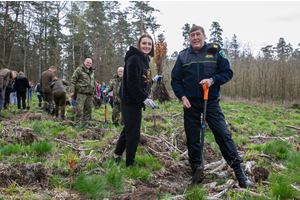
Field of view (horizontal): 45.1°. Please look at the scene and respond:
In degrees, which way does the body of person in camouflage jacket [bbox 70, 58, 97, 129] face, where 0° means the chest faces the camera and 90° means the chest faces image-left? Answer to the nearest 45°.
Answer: approximately 315°

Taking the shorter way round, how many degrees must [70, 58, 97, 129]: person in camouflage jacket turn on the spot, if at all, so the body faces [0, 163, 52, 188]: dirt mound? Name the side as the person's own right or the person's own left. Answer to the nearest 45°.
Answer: approximately 45° to the person's own right

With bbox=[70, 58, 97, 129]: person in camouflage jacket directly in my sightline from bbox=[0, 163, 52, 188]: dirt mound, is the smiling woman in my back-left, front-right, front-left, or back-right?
front-right

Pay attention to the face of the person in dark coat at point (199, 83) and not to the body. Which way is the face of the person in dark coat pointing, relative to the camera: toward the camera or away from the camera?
toward the camera

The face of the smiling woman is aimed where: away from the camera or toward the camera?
toward the camera

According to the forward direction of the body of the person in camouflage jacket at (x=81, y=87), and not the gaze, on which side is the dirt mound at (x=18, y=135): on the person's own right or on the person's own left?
on the person's own right

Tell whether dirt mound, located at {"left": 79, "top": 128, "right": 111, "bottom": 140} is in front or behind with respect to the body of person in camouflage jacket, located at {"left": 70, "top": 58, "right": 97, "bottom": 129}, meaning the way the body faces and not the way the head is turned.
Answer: in front

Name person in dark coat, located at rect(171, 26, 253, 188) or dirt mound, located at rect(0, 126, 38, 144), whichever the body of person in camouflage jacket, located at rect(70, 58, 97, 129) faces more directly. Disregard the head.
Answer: the person in dark coat
